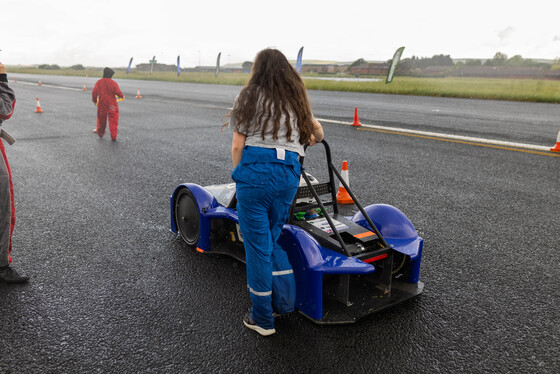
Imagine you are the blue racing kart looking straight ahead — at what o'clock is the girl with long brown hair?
The girl with long brown hair is roughly at 9 o'clock from the blue racing kart.

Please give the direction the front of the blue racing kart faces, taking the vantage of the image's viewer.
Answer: facing away from the viewer and to the left of the viewer

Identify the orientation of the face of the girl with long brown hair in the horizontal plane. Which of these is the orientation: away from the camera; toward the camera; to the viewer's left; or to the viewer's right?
away from the camera

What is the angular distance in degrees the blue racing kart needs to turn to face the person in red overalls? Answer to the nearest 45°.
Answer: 0° — it already faces them

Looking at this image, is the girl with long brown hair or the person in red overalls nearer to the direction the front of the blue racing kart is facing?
the person in red overalls
